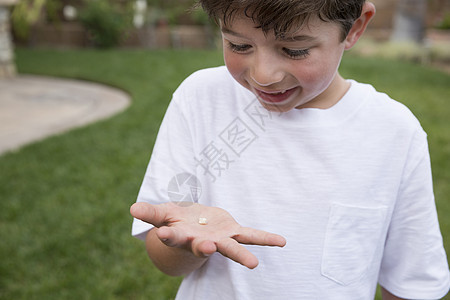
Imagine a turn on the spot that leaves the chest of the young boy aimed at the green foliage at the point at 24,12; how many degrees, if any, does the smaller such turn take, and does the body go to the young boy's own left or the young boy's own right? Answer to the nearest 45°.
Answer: approximately 135° to the young boy's own right

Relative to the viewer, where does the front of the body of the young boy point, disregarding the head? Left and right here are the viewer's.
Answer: facing the viewer

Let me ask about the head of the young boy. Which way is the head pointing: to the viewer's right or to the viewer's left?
to the viewer's left

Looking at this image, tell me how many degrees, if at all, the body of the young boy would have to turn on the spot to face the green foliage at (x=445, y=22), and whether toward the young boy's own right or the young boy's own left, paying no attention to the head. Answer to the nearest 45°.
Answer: approximately 180°

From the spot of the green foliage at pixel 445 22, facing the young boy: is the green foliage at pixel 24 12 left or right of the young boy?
right

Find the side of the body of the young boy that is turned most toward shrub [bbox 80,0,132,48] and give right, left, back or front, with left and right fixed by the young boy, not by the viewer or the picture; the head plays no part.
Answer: back
